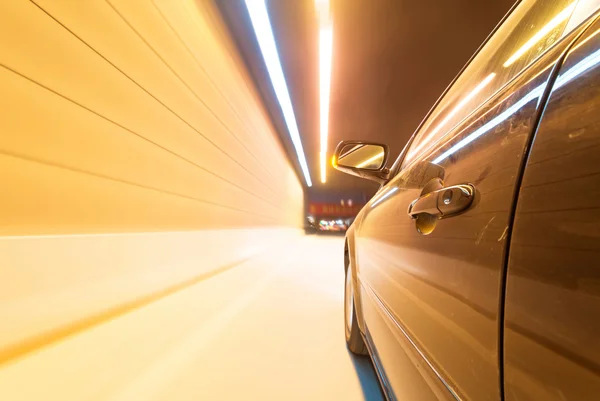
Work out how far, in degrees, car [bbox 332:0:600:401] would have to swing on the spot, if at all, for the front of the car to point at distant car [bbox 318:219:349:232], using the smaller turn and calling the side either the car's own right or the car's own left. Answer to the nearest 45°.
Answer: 0° — it already faces it

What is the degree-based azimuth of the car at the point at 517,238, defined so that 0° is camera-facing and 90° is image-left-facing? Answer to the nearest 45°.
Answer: approximately 135°
